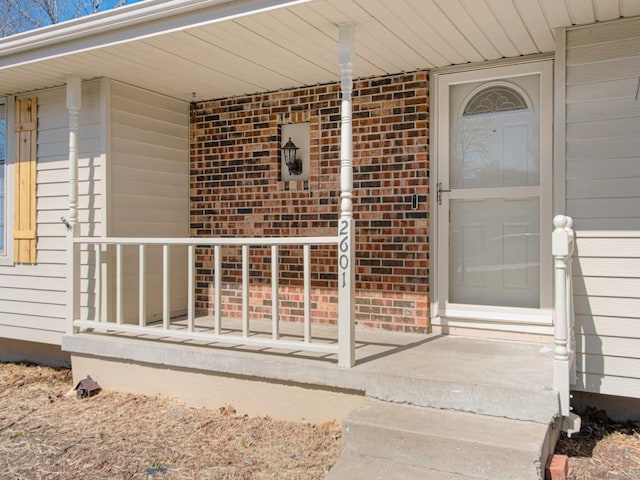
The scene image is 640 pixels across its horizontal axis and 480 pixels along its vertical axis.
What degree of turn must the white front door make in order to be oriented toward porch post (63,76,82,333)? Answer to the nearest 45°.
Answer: approximately 90° to its right

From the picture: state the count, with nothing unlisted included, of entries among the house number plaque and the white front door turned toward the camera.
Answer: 2

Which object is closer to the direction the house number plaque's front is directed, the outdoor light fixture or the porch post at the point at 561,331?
the porch post

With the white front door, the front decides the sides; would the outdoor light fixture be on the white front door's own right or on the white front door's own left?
on the white front door's own right

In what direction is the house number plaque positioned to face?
toward the camera

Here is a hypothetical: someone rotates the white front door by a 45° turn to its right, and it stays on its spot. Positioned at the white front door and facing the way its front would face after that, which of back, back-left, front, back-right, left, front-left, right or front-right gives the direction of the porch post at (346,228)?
front

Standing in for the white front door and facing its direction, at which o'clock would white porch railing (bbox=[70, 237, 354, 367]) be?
The white porch railing is roughly at 2 o'clock from the white front door.

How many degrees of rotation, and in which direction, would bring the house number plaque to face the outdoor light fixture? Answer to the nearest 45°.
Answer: approximately 180°

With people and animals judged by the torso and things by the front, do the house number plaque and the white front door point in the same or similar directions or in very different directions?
same or similar directions

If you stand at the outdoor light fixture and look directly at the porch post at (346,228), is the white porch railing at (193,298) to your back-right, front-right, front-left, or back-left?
front-right

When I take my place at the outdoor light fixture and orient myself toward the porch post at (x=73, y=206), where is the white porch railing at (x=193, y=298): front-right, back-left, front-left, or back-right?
front-left

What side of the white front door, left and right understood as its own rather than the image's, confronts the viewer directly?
front
